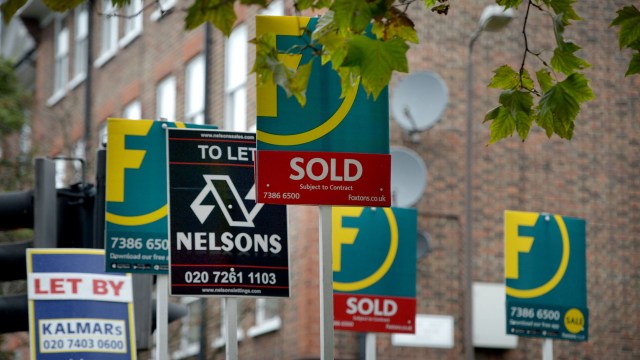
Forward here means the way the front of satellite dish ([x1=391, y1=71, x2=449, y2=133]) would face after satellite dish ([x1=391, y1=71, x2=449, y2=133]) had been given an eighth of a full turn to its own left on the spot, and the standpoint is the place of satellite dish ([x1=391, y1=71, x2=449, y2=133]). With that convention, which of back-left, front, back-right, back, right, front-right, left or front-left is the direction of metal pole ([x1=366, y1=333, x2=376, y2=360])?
front

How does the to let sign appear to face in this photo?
toward the camera

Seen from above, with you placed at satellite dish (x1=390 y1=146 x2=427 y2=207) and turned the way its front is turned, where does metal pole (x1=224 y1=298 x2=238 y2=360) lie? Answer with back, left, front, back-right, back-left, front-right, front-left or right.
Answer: front-left

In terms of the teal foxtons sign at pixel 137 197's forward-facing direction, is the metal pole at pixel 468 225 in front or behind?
behind

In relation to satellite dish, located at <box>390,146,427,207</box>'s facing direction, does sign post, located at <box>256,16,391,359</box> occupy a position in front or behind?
in front

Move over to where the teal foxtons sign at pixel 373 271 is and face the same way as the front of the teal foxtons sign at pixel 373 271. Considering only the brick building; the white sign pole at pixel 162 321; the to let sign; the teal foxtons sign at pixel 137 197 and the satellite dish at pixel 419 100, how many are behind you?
2

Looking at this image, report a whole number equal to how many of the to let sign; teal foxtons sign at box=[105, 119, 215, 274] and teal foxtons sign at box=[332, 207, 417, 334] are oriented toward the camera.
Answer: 3

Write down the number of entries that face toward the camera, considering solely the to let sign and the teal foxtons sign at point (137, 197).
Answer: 2

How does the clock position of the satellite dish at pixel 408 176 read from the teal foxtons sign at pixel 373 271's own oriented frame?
The satellite dish is roughly at 6 o'clock from the teal foxtons sign.

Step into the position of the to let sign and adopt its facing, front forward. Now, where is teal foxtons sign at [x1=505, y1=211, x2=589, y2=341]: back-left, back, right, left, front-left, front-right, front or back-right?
back-left

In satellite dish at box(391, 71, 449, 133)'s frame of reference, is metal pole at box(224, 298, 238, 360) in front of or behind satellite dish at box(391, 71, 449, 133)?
in front

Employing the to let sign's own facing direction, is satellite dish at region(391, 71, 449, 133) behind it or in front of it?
behind

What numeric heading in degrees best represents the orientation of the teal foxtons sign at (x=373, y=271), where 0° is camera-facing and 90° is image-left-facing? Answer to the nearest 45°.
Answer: approximately 0°

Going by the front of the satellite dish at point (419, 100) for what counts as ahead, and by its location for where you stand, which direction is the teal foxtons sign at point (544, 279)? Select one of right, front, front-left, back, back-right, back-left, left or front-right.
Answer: front-left

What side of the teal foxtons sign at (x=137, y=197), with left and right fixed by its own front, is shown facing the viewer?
front
